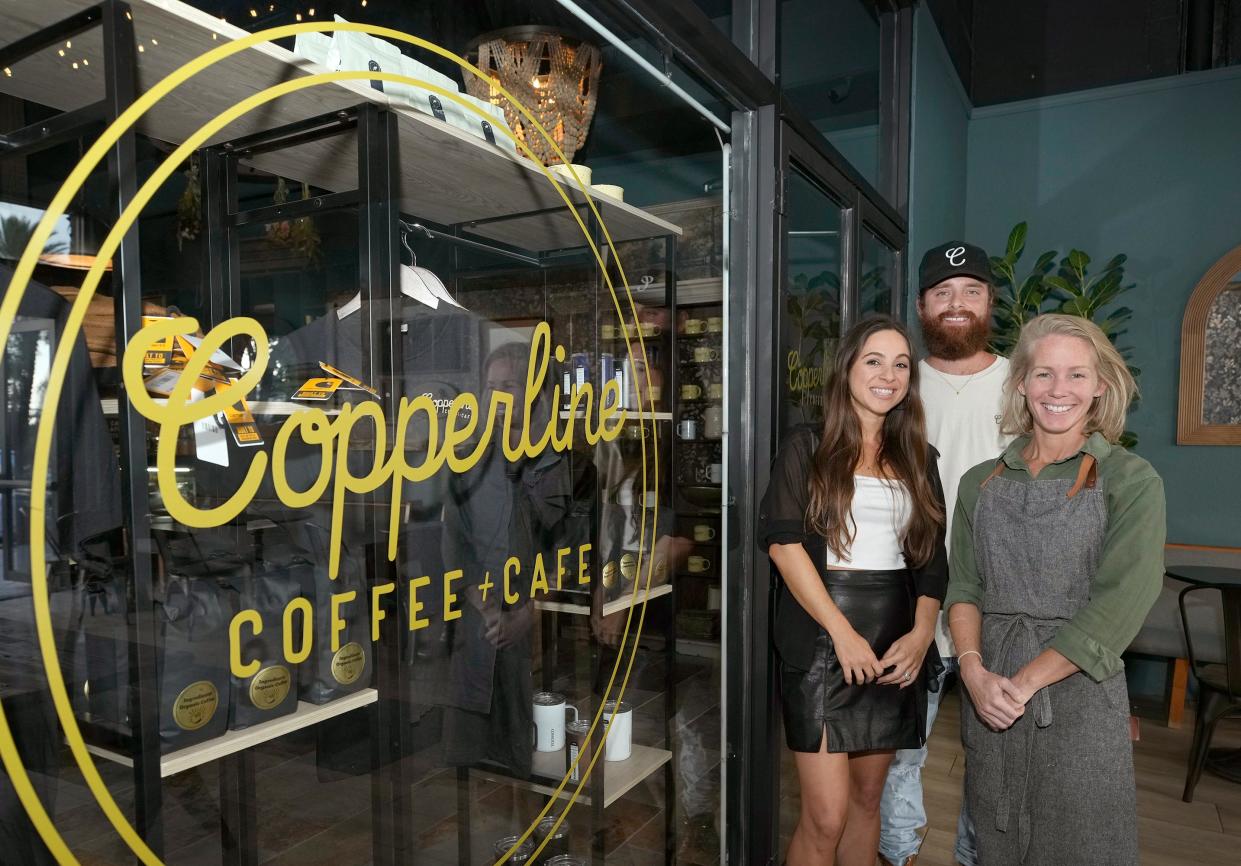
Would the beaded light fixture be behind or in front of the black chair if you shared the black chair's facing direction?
behind

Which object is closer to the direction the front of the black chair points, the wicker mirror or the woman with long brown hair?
the wicker mirror

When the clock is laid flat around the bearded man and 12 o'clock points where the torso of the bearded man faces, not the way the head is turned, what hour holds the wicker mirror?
The wicker mirror is roughly at 7 o'clock from the bearded man.

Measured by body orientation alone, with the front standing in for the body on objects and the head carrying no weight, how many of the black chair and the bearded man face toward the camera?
1

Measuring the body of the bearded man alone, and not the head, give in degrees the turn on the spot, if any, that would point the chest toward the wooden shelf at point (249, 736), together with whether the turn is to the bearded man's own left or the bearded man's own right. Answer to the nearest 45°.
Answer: approximately 45° to the bearded man's own right

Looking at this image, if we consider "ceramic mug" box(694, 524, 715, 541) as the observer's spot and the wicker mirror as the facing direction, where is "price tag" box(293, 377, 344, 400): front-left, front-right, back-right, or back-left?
back-right

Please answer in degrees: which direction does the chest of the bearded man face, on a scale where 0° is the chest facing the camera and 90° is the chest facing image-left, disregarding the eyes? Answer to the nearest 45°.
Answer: approximately 0°
